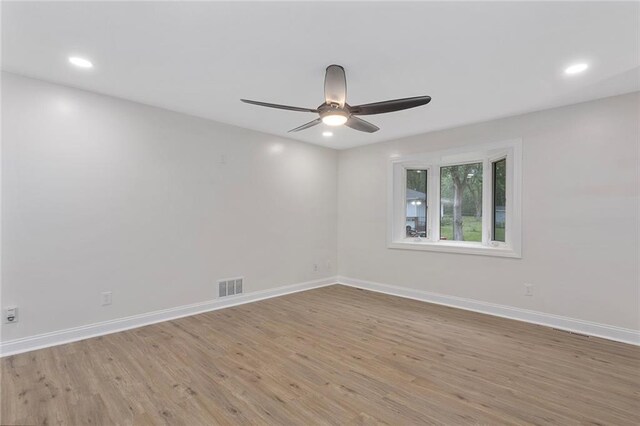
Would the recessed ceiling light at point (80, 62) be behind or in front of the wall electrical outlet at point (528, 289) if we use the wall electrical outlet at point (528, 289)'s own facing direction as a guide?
in front

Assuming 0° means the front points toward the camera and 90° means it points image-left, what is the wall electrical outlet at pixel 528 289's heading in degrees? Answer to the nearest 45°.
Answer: approximately 0°

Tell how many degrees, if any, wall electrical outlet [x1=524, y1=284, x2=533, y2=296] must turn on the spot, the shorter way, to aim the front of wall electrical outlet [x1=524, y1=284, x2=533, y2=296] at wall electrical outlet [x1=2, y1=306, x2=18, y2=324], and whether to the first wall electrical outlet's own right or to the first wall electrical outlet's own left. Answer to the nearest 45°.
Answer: approximately 45° to the first wall electrical outlet's own right

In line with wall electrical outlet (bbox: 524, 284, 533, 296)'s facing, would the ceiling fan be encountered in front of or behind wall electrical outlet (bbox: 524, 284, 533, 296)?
in front
